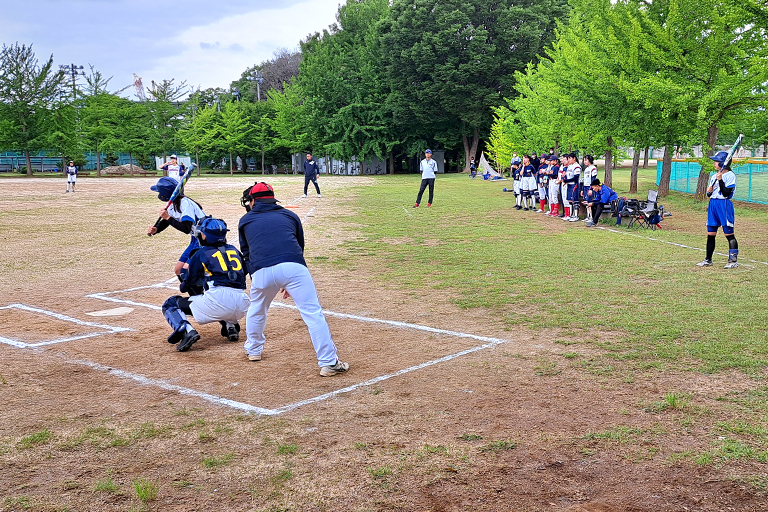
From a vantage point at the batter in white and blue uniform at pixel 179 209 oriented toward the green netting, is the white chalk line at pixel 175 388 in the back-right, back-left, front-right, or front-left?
back-right

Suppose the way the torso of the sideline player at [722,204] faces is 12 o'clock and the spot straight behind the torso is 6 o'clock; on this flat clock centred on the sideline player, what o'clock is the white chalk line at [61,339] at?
The white chalk line is roughly at 12 o'clock from the sideline player.

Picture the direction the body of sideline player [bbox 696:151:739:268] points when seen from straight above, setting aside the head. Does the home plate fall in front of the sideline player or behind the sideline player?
in front

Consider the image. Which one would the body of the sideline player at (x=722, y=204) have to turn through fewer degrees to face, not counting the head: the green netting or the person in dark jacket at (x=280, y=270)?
the person in dark jacket

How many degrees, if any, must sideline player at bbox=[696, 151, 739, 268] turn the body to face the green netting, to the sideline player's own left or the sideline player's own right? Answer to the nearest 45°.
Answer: approximately 135° to the sideline player's own right

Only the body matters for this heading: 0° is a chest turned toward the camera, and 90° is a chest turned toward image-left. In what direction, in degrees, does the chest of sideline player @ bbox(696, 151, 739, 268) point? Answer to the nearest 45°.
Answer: approximately 45°

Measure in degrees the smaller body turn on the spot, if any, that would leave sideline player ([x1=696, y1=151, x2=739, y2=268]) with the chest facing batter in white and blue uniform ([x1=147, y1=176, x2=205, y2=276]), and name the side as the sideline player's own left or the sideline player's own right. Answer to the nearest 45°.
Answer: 0° — they already face them
